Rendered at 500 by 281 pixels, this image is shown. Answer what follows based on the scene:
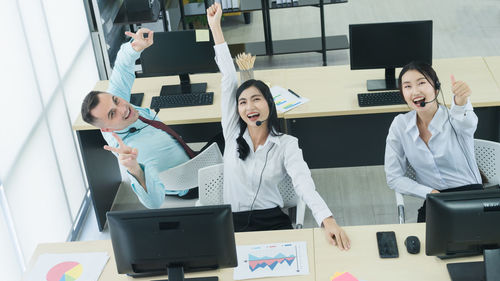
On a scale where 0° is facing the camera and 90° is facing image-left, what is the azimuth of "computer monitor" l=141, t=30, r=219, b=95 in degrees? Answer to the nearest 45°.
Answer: approximately 0°

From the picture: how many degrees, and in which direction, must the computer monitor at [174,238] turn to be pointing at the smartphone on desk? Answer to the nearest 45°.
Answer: approximately 90° to its right

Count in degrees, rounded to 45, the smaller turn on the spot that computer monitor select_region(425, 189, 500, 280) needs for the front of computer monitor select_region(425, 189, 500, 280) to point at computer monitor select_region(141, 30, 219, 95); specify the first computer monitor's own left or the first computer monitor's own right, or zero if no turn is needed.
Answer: approximately 45° to the first computer monitor's own left

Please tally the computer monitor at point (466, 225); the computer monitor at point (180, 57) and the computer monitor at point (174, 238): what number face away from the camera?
2

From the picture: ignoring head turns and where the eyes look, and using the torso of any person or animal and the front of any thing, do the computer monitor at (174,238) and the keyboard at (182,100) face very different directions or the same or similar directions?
very different directions

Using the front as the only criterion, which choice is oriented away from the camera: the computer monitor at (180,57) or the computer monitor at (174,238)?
the computer monitor at (174,238)

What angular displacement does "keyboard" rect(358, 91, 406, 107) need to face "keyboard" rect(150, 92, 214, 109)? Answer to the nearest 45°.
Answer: approximately 90° to its right

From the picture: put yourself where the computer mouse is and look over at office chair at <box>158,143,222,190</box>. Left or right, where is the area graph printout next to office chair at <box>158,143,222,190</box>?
left

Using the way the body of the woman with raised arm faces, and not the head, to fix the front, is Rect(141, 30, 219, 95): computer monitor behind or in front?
behind

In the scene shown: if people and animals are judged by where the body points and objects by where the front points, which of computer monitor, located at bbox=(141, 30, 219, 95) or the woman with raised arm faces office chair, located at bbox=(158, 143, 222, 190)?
the computer monitor
